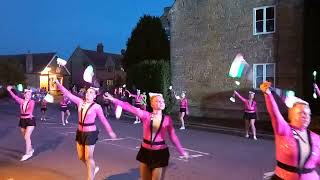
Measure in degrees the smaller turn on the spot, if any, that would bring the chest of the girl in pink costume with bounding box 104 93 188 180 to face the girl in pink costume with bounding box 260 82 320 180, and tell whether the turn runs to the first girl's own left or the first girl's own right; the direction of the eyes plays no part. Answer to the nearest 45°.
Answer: approximately 45° to the first girl's own left

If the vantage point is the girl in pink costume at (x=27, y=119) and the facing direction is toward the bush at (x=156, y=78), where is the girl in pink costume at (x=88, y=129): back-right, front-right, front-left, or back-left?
back-right

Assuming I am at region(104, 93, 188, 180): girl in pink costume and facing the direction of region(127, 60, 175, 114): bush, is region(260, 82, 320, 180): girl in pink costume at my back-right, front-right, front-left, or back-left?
back-right

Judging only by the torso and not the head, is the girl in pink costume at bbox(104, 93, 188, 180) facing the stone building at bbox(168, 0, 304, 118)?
no

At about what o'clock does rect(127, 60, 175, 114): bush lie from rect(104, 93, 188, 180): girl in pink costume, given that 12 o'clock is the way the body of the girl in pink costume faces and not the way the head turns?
The bush is roughly at 6 o'clock from the girl in pink costume.

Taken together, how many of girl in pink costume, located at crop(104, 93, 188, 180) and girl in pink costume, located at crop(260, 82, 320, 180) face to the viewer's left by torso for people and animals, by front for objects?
0

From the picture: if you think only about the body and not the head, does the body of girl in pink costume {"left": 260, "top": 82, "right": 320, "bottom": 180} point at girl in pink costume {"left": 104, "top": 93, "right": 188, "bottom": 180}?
no

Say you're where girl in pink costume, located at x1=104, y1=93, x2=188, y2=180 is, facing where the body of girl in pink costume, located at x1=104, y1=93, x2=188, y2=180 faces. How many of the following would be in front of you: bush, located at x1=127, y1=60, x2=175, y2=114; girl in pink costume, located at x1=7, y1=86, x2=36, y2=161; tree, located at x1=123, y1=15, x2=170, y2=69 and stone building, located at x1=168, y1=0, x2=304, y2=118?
0

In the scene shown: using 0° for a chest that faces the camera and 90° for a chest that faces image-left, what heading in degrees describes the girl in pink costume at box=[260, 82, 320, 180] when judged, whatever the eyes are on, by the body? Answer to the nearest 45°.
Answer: approximately 315°

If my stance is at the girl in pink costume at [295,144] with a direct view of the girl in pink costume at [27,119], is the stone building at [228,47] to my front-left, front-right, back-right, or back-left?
front-right

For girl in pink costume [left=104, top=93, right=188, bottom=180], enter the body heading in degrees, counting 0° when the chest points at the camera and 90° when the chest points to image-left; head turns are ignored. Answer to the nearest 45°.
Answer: approximately 0°

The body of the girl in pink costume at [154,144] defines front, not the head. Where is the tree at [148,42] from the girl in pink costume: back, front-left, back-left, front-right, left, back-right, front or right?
back

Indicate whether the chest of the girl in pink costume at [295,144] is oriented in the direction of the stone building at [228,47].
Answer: no
